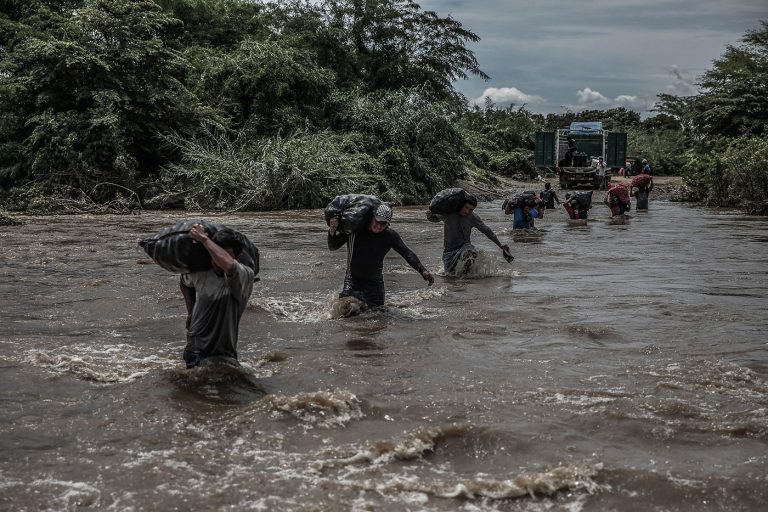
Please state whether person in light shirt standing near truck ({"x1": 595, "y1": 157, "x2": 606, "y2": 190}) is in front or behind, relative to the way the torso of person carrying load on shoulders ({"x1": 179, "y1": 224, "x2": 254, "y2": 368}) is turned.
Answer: behind

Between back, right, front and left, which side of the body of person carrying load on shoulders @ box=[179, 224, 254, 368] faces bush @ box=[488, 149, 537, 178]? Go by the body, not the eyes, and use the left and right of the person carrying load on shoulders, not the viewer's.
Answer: back

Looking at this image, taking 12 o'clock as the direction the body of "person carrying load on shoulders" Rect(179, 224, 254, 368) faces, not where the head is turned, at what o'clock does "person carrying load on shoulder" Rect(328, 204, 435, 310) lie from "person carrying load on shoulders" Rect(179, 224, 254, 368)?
"person carrying load on shoulder" Rect(328, 204, 435, 310) is roughly at 7 o'clock from "person carrying load on shoulders" Rect(179, 224, 254, 368).

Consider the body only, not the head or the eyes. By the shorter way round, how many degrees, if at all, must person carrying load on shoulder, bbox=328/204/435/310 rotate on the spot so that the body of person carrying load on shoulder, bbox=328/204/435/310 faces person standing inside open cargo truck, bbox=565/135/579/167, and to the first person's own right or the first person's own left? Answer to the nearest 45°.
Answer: approximately 180°

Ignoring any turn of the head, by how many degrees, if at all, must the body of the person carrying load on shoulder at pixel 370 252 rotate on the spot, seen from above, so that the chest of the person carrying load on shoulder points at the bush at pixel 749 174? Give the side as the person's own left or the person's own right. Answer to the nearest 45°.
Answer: approximately 135° to the person's own left

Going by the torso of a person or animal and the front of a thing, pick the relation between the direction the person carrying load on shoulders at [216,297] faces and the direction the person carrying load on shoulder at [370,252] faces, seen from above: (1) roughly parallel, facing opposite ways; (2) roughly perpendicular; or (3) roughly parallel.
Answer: roughly parallel

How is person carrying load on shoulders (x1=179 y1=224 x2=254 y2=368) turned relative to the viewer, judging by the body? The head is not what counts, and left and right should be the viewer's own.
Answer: facing the viewer

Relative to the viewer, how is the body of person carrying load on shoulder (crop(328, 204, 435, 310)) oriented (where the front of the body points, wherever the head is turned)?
toward the camera
